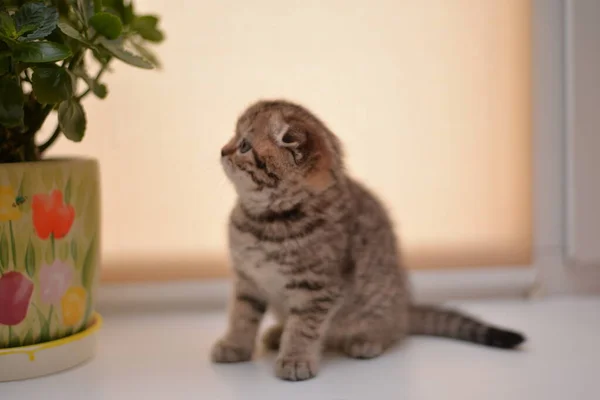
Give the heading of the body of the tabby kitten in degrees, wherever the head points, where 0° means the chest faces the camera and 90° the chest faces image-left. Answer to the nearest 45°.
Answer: approximately 45°
